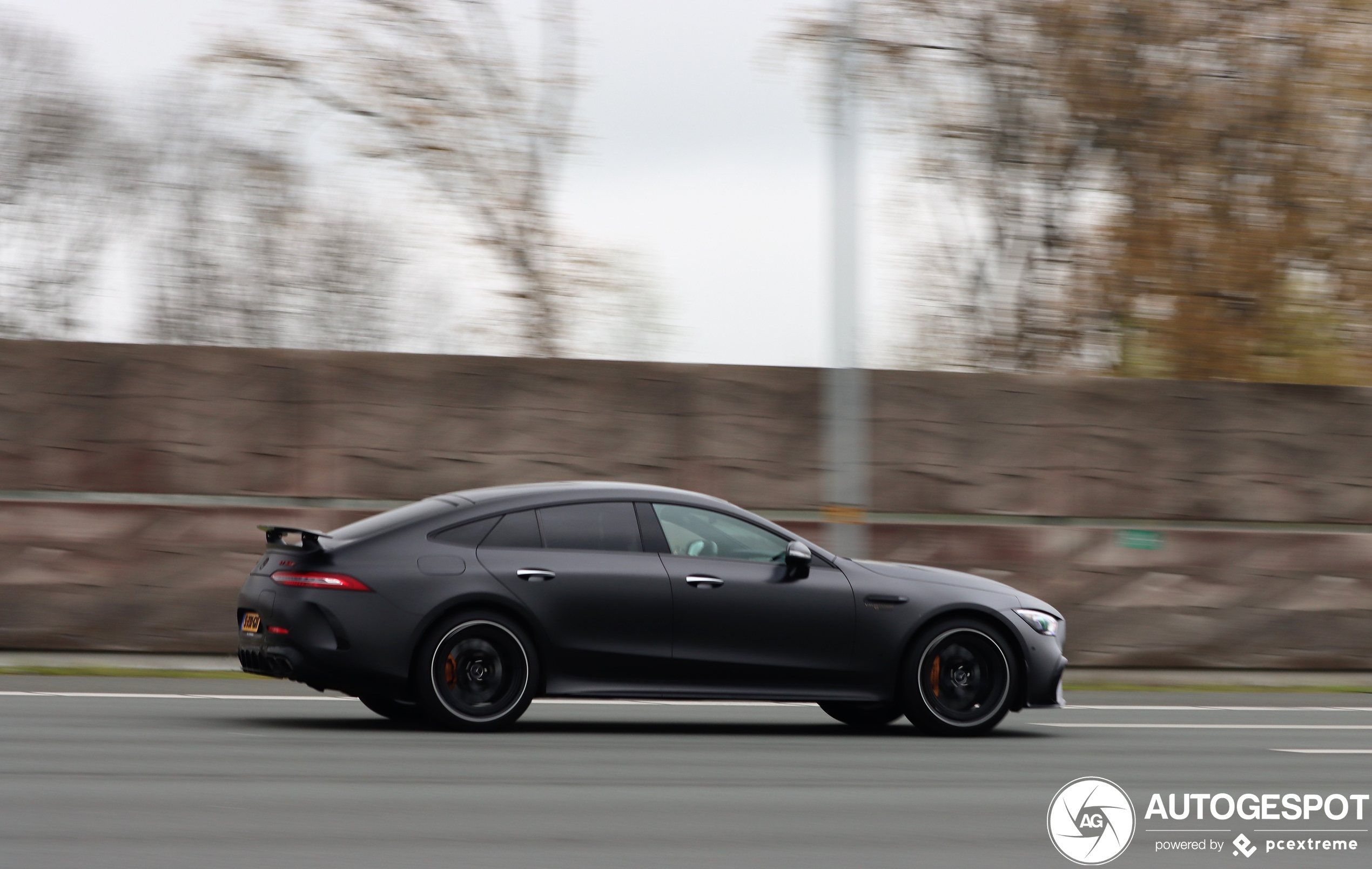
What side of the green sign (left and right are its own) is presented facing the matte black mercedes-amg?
front

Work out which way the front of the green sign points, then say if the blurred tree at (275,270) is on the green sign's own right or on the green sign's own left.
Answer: on the green sign's own right

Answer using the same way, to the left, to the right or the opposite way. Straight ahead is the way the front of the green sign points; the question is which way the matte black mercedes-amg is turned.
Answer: to the left

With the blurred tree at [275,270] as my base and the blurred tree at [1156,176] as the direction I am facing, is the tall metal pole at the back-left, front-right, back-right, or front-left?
front-right

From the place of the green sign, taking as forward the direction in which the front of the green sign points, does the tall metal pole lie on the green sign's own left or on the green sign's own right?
on the green sign's own right

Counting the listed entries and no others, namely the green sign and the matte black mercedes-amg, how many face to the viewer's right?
1

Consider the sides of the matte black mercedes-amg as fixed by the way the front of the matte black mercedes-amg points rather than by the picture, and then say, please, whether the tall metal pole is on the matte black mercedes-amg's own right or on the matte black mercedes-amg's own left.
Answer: on the matte black mercedes-amg's own left

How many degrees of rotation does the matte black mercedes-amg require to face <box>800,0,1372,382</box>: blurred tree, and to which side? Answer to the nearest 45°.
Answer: approximately 45° to its left

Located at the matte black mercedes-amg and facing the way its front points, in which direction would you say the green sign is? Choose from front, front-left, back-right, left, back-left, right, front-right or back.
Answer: front-left

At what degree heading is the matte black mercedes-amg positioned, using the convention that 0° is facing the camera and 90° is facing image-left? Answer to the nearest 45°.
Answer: approximately 270°

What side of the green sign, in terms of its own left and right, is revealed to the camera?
front
